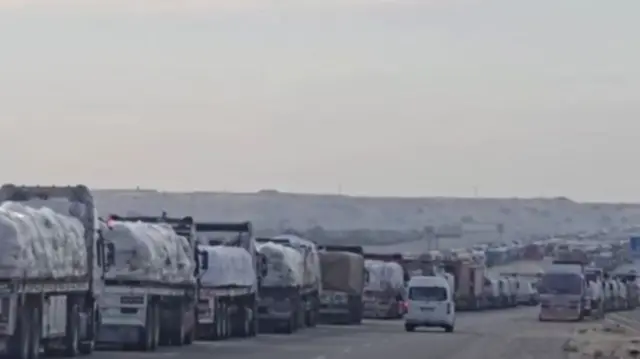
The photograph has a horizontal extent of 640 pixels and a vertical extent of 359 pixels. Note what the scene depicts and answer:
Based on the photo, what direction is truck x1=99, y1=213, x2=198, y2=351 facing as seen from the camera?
away from the camera

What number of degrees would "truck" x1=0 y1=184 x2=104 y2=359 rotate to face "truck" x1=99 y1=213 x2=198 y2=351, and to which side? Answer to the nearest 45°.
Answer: approximately 45° to its right

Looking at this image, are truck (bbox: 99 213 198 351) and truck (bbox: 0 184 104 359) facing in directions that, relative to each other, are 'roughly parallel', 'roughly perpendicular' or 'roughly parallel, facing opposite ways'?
roughly parallel

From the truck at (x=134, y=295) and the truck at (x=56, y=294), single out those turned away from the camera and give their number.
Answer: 2

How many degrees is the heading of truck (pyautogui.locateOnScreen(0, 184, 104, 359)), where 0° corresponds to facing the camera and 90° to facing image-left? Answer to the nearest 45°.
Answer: approximately 180°
